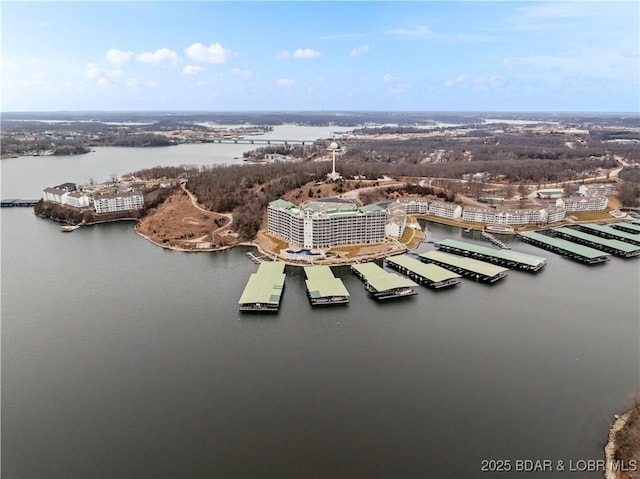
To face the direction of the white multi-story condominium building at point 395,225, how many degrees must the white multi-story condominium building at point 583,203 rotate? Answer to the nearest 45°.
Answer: approximately 45° to its right

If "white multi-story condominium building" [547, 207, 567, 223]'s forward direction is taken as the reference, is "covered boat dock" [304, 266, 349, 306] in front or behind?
in front

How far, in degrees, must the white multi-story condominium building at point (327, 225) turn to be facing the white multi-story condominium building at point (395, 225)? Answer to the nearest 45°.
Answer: approximately 135° to its left

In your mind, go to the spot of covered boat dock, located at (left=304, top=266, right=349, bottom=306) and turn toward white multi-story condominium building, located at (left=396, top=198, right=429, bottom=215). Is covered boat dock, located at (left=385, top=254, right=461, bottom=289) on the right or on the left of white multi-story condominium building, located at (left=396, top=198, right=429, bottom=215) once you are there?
right

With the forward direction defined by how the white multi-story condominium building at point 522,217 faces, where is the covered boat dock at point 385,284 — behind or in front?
in front

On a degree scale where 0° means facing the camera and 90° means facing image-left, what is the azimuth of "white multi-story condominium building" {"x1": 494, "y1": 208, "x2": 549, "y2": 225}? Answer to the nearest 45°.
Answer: approximately 0°

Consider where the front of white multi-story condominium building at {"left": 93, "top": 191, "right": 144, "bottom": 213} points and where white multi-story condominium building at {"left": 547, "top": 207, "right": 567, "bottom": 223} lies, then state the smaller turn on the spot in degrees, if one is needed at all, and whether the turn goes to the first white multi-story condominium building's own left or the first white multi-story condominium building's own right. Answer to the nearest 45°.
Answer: approximately 45° to the first white multi-story condominium building's own left

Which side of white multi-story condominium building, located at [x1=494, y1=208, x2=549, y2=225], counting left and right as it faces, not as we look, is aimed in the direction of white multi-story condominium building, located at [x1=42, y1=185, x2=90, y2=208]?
right

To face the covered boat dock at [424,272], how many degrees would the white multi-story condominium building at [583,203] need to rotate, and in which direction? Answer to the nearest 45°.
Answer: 0° — it already faces it

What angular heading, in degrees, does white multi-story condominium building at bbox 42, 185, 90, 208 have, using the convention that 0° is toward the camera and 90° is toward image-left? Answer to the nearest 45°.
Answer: approximately 45°
